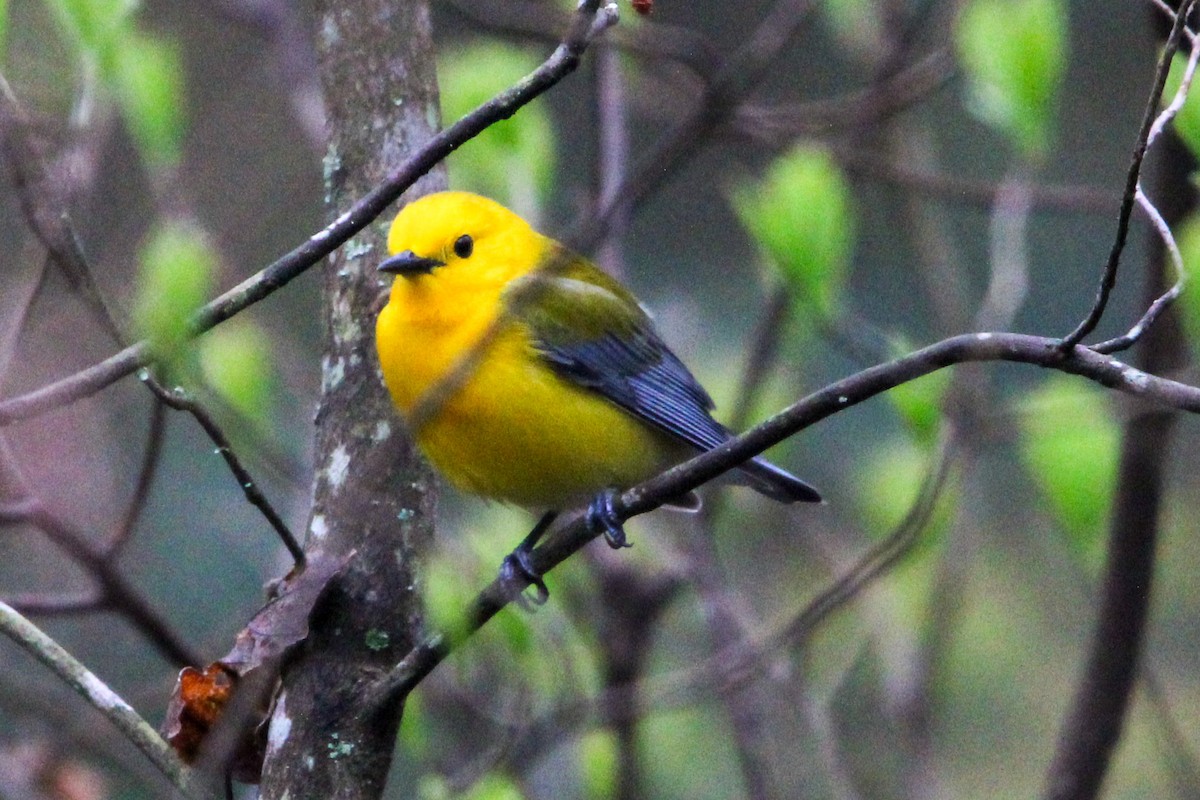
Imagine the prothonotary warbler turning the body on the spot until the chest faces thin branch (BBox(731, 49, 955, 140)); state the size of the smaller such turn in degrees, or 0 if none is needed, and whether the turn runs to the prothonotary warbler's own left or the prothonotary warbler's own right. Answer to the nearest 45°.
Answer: approximately 180°

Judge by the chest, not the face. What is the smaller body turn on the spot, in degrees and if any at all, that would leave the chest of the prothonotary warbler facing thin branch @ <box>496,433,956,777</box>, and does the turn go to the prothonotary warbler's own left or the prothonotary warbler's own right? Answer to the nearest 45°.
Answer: approximately 135° to the prothonotary warbler's own left

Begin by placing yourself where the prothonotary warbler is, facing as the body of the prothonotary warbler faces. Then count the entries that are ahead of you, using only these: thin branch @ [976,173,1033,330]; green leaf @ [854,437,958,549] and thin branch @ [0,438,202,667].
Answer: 1

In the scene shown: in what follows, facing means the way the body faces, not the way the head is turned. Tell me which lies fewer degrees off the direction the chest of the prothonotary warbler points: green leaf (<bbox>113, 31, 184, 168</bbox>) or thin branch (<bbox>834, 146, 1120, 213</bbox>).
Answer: the green leaf

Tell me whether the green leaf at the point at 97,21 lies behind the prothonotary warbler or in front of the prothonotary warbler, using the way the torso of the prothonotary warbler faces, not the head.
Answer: in front

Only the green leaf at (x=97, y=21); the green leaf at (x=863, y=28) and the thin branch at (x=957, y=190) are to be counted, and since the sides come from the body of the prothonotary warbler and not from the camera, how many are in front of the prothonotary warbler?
1

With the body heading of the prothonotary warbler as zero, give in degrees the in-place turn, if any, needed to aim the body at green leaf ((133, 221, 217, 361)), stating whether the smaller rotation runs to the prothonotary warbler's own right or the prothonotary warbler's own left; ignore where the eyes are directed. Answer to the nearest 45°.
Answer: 0° — it already faces it

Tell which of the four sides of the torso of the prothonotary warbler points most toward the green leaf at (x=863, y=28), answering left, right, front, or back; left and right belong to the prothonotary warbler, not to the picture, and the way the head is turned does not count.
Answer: back

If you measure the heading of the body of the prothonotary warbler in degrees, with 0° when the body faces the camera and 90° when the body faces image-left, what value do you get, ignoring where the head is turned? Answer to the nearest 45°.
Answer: approximately 45°
